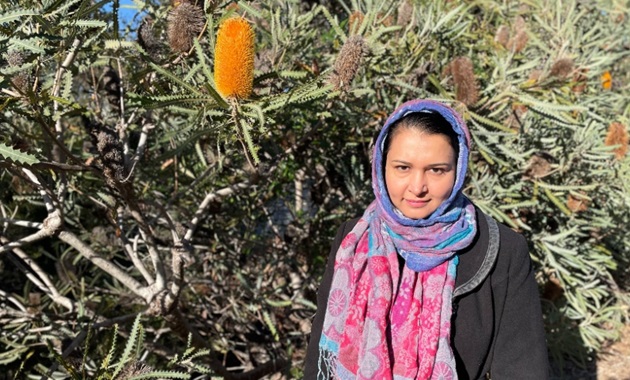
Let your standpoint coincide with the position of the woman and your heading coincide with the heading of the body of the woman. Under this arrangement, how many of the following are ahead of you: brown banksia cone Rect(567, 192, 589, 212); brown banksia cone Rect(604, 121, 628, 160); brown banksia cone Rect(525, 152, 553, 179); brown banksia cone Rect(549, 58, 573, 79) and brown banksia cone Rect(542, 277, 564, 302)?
0

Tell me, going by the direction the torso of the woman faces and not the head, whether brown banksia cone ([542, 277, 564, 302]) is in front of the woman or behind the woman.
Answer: behind

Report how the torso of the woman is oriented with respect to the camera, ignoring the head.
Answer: toward the camera

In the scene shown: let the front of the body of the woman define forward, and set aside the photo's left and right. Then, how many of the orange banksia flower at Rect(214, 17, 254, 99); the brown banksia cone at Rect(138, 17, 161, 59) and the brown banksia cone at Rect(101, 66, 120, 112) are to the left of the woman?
0

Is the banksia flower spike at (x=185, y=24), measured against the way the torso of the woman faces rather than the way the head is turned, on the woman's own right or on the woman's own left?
on the woman's own right

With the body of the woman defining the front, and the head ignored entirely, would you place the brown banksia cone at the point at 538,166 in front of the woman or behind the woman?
behind

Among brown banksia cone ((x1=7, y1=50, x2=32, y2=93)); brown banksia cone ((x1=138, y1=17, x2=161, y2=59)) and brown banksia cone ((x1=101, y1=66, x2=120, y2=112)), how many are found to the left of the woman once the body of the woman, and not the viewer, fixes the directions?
0

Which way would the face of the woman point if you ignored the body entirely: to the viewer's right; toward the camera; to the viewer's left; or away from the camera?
toward the camera

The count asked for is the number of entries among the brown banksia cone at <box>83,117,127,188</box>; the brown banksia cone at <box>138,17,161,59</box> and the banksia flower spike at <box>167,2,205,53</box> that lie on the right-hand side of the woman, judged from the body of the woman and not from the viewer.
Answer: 3

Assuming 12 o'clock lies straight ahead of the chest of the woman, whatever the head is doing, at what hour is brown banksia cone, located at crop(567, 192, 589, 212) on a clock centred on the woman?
The brown banksia cone is roughly at 7 o'clock from the woman.

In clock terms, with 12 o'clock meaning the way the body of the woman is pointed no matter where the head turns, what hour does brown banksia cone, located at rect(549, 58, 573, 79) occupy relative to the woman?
The brown banksia cone is roughly at 7 o'clock from the woman.

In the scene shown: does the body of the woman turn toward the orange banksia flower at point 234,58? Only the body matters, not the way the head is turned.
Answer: no

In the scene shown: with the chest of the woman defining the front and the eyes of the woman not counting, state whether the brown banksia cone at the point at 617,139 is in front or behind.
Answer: behind

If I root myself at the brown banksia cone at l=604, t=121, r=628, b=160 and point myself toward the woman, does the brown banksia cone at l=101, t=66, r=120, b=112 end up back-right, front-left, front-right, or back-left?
front-right

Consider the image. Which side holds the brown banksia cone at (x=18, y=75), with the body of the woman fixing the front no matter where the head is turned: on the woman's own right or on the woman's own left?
on the woman's own right
